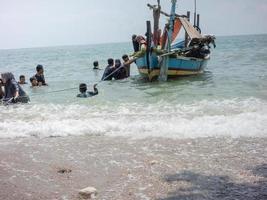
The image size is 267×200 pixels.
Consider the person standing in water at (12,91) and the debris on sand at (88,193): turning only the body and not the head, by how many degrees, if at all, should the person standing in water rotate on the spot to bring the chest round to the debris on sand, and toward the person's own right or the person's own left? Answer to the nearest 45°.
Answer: approximately 90° to the person's own left

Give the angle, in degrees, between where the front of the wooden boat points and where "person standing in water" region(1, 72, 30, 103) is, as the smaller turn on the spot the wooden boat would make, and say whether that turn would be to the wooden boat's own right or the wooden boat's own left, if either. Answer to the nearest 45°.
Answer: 0° — it already faces them

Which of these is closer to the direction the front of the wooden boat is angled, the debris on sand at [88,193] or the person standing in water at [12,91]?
the person standing in water

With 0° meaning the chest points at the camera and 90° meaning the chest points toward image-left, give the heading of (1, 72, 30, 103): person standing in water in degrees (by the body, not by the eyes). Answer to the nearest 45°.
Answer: approximately 90°

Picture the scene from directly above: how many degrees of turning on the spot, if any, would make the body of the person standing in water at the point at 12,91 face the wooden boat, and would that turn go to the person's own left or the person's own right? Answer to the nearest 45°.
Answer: approximately 135° to the person's own right

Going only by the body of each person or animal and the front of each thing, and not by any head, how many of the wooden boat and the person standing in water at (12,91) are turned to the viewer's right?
0
